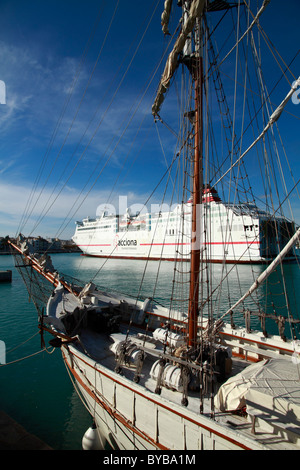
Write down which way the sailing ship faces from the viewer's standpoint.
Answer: facing away from the viewer and to the left of the viewer
